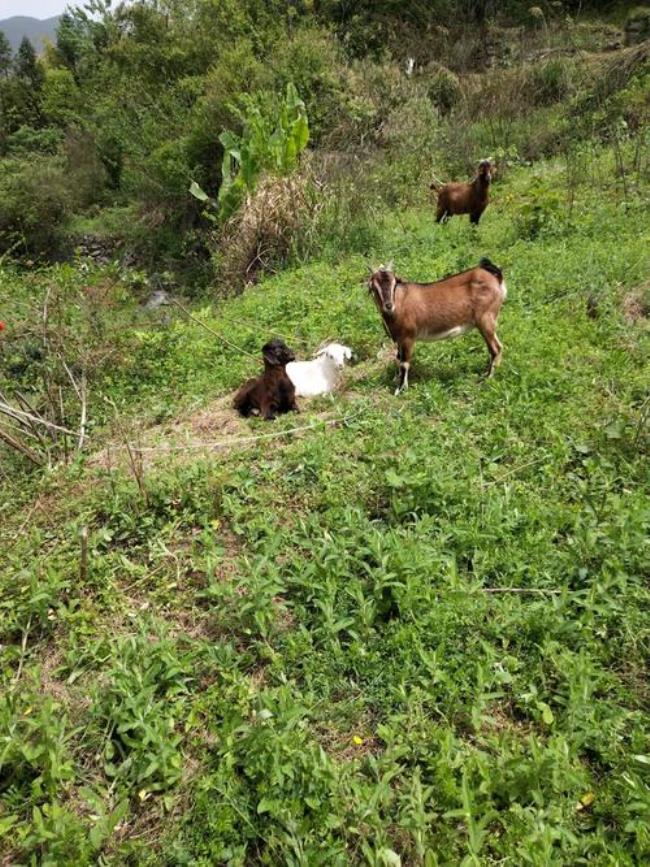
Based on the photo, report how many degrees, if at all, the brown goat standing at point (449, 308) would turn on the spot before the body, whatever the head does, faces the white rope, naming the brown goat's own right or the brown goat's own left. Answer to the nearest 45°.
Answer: approximately 45° to the brown goat's own left

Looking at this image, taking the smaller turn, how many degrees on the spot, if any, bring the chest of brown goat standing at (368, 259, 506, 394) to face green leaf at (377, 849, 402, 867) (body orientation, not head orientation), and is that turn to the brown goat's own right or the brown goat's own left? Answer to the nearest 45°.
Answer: approximately 90° to the brown goat's own left

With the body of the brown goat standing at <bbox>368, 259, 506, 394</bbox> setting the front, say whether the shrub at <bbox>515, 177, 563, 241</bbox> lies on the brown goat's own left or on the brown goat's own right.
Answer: on the brown goat's own right

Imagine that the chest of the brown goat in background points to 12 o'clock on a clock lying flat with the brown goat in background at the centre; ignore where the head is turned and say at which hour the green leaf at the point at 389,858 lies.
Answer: The green leaf is roughly at 3 o'clock from the brown goat in background.

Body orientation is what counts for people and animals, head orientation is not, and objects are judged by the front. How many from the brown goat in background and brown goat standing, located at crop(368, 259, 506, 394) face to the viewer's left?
1

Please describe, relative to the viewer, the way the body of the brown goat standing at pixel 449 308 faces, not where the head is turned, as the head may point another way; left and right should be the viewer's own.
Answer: facing to the left of the viewer

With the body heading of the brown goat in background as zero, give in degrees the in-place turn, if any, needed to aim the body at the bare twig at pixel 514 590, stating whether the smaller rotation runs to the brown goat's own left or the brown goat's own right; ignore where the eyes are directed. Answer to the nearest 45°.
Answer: approximately 90° to the brown goat's own right

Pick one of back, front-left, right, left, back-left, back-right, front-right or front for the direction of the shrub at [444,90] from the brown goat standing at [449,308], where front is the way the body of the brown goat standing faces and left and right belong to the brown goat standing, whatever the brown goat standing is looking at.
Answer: right

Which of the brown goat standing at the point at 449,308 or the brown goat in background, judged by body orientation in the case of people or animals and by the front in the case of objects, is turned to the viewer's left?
the brown goat standing

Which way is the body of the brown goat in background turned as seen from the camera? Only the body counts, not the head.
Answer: to the viewer's right

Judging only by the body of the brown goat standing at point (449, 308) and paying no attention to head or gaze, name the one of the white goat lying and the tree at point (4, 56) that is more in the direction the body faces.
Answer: the white goat lying

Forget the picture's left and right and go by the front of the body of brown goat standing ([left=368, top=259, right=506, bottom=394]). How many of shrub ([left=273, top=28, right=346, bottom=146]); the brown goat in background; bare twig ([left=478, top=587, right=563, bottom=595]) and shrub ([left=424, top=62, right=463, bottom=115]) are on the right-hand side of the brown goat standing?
3

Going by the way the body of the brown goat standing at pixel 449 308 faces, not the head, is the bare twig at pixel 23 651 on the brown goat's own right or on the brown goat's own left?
on the brown goat's own left

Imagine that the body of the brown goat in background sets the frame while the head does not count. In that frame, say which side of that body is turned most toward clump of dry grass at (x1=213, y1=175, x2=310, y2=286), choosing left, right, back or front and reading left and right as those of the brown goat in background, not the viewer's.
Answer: back
